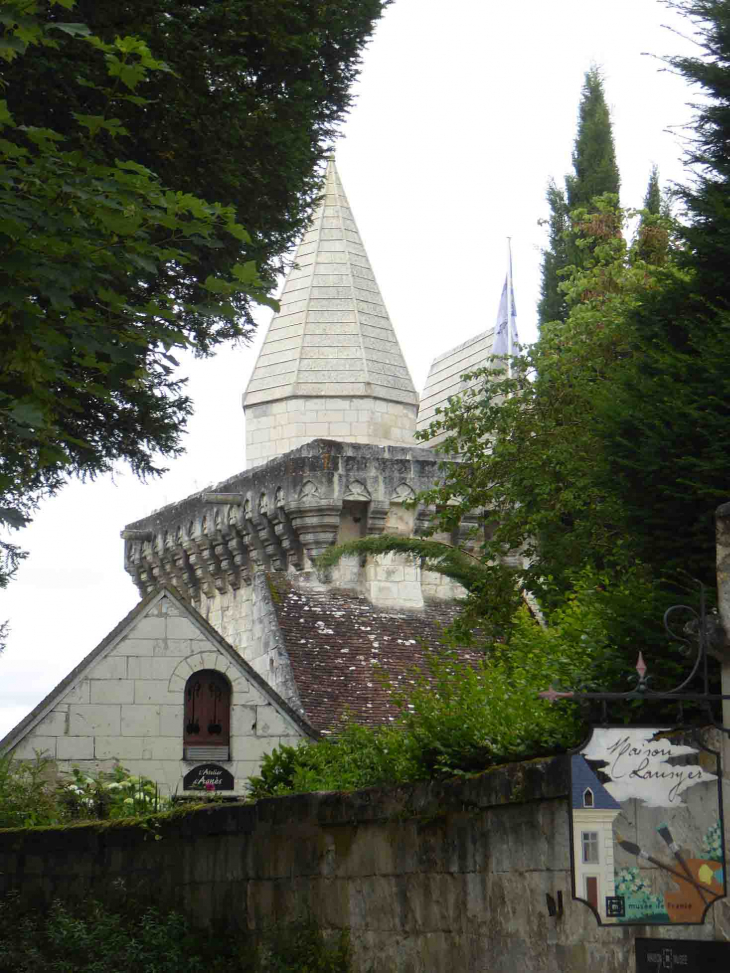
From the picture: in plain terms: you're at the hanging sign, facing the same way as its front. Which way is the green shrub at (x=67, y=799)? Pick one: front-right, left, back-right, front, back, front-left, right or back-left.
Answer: back-right

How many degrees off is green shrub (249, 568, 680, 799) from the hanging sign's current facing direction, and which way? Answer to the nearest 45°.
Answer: approximately 180°

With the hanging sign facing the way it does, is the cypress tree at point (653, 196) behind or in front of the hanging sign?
behind

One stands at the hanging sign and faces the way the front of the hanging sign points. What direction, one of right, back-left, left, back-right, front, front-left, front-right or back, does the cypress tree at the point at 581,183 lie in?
back

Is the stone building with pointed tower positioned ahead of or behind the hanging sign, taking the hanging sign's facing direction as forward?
behind

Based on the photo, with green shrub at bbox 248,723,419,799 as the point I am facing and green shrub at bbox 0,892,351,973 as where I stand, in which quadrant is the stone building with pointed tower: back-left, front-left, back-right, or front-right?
front-left

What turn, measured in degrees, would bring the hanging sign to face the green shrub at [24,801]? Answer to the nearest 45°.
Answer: approximately 135° to its right

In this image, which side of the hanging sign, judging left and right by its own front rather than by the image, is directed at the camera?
front
